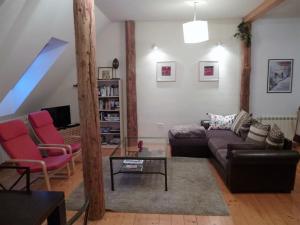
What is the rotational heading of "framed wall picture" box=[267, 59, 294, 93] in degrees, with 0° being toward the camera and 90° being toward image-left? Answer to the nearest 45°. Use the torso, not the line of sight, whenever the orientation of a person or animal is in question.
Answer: approximately 0°

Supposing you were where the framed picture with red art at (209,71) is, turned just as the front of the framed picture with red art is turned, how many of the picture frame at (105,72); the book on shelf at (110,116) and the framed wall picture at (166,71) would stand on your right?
3

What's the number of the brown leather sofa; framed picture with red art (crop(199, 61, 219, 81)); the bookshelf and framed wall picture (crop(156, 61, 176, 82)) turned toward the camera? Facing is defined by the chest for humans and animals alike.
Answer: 3

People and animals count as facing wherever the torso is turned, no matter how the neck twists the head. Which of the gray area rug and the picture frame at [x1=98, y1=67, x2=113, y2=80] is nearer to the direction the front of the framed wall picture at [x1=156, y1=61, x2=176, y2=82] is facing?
the gray area rug

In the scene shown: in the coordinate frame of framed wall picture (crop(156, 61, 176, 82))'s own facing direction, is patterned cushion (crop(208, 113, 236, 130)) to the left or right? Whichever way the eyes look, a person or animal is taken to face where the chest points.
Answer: on its left

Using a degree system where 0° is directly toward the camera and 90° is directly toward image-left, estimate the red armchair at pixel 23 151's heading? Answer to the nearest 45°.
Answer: approximately 315°

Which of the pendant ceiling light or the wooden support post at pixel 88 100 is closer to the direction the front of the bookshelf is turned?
the wooden support post

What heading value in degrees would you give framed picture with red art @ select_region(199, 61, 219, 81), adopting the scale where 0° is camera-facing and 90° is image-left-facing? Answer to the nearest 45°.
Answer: approximately 0°

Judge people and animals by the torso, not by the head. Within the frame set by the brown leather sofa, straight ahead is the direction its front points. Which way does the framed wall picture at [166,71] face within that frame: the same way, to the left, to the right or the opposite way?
to the left

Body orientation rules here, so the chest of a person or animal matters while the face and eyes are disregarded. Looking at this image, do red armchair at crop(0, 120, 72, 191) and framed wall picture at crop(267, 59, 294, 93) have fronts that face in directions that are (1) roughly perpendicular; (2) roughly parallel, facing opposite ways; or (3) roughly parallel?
roughly perpendicular

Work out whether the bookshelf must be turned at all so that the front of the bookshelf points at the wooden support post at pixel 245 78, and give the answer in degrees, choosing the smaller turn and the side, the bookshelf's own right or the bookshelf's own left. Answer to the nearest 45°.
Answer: approximately 90° to the bookshelf's own left

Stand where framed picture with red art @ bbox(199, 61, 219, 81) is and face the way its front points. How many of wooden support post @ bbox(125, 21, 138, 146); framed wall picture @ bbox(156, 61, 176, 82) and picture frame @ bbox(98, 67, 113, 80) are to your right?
3

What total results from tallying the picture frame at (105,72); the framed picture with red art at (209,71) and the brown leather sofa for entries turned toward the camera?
2

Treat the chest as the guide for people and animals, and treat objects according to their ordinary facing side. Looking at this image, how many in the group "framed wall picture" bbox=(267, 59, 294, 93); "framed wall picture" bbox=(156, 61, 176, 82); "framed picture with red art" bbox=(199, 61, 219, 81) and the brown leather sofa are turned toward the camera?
3

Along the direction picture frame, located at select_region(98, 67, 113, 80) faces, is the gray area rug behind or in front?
in front

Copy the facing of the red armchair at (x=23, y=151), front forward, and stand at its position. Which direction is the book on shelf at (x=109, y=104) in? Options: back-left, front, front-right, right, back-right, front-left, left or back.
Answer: left

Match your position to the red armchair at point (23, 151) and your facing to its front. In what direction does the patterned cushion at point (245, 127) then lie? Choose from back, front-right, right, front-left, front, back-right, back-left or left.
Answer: front-left

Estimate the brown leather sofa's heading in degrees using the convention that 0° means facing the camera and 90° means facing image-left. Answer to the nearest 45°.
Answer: approximately 90°
